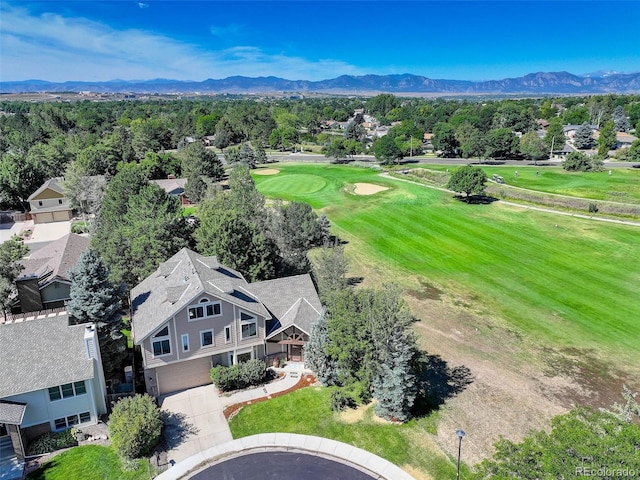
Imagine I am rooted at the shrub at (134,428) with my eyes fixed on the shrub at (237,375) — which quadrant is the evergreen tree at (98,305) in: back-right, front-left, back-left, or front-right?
front-left

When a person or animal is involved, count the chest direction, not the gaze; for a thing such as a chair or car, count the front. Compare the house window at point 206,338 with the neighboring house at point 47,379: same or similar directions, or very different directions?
same or similar directions

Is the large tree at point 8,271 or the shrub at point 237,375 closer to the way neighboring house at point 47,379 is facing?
the shrub

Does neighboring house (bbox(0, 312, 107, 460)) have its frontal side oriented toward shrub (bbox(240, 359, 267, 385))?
no

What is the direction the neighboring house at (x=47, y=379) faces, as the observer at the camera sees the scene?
facing the viewer

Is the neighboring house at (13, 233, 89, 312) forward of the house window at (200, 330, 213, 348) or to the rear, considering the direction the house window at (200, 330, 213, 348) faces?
to the rear

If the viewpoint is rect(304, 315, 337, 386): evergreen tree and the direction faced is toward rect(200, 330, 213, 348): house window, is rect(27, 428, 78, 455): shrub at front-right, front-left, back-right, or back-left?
front-left

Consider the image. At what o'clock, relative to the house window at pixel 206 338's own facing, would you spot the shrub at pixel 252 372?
The shrub is roughly at 11 o'clock from the house window.

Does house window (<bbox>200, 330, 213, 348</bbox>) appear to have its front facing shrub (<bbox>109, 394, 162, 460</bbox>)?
no

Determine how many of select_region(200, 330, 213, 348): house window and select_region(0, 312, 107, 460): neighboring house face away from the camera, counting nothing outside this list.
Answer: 0

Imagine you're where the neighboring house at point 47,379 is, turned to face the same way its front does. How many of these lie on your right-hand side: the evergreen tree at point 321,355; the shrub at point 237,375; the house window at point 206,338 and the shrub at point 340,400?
0

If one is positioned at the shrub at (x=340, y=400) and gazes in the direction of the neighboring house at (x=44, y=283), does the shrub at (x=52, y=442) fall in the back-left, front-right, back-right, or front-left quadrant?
front-left
